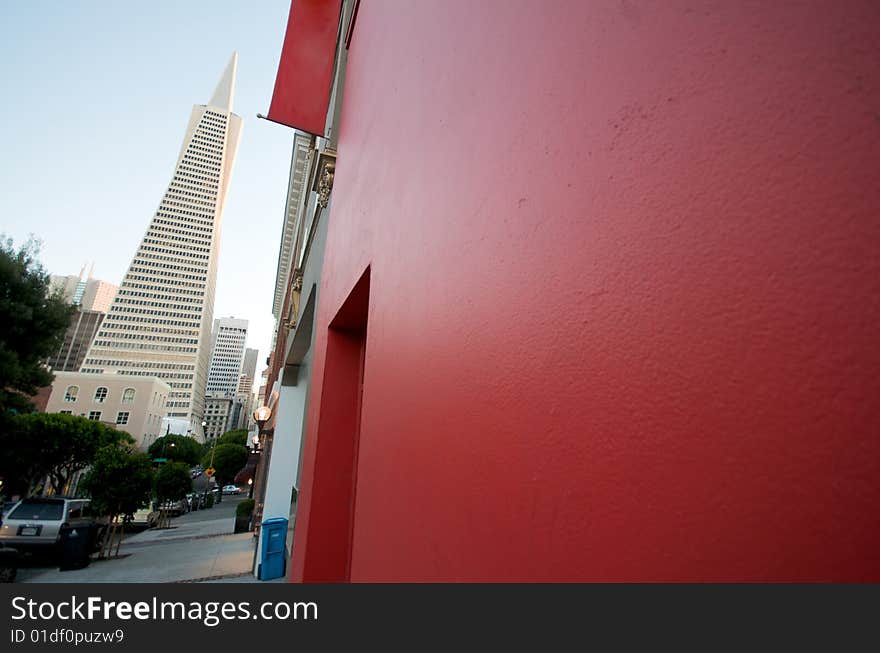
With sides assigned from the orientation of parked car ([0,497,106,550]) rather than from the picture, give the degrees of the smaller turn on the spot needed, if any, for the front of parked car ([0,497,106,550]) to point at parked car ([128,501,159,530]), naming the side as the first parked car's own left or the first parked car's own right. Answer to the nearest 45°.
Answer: approximately 45° to the first parked car's own left

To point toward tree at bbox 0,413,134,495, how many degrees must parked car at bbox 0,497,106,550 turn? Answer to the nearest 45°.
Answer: approximately 45° to its left

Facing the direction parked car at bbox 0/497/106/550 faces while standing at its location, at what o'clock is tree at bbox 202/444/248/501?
The tree is roughly at 11 o'clock from the parked car.

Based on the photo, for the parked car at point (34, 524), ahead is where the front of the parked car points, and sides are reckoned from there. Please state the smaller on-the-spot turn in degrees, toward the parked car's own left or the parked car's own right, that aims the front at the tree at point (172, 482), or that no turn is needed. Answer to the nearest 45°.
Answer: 0° — it already faces it

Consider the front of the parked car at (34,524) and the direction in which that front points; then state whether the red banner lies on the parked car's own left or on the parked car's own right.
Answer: on the parked car's own right

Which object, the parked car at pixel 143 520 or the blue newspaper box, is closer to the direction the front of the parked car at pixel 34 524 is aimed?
the parked car

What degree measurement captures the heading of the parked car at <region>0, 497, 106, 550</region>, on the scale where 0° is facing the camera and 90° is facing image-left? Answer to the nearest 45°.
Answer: approximately 225°

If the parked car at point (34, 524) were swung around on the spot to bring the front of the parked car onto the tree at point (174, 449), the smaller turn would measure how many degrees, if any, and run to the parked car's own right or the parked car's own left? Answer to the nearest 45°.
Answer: approximately 45° to the parked car's own left

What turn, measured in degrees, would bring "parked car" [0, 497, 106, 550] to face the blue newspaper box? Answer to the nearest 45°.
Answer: approximately 90° to its right
